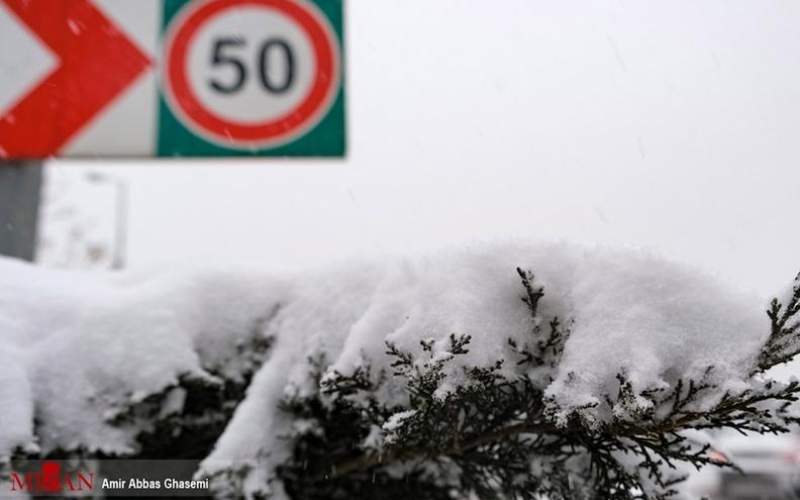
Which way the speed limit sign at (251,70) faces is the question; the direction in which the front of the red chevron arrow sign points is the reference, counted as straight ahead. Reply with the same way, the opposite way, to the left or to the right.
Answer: the same way

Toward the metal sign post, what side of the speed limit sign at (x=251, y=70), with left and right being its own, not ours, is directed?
right

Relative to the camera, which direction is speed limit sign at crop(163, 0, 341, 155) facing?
toward the camera

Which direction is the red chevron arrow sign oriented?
toward the camera

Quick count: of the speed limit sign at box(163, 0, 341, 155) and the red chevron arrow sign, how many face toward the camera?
2
